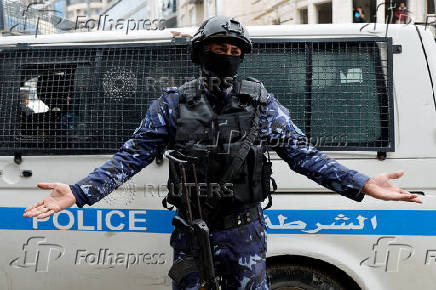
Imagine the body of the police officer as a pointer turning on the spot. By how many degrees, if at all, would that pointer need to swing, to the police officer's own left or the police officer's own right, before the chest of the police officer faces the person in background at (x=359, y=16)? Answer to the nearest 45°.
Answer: approximately 180°

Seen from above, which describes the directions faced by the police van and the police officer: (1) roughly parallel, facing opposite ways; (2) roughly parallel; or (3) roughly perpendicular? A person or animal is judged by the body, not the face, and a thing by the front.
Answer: roughly perpendicular

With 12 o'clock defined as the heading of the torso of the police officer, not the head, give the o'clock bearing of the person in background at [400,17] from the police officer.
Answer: The person in background is roughly at 7 o'clock from the police officer.

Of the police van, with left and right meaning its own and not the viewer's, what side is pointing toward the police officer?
left

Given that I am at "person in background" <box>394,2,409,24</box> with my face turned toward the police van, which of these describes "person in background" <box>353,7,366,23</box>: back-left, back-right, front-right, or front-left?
front-right

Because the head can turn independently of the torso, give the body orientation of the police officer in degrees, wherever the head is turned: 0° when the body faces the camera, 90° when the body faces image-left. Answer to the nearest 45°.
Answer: approximately 0°

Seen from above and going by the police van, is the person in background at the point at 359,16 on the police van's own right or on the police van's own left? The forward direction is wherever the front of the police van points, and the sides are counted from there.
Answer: on the police van's own right

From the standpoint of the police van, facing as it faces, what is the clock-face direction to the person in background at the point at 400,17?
The person in background is roughly at 4 o'clock from the police van.

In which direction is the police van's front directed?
to the viewer's left

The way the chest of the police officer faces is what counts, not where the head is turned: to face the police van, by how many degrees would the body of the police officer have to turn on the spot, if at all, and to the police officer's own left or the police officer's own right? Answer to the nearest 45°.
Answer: approximately 180°
